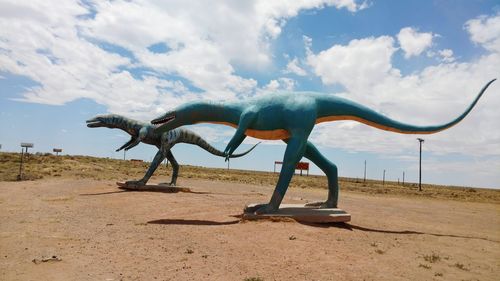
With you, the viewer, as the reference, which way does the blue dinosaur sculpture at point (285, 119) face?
facing to the left of the viewer

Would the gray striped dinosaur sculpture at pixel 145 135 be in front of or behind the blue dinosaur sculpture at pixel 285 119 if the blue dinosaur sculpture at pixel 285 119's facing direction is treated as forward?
in front

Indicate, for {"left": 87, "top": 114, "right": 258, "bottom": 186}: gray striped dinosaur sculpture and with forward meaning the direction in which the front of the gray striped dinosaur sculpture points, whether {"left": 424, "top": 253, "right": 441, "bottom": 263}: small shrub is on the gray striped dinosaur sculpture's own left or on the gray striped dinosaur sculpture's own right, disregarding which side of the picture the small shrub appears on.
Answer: on the gray striped dinosaur sculpture's own left

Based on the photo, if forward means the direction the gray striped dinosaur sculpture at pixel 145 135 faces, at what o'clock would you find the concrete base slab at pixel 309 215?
The concrete base slab is roughly at 8 o'clock from the gray striped dinosaur sculpture.

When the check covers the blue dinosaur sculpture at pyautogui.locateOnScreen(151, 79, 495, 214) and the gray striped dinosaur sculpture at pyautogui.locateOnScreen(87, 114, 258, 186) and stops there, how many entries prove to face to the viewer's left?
2

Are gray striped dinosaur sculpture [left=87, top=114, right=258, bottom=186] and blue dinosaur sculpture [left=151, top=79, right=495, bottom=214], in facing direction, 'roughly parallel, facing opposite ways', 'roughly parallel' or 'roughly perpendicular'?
roughly parallel

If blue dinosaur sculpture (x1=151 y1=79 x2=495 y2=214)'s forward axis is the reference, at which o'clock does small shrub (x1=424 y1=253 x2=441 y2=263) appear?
The small shrub is roughly at 9 o'clock from the blue dinosaur sculpture.

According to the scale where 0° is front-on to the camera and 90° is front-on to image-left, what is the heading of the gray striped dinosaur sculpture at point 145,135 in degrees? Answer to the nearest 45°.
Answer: approximately 90°

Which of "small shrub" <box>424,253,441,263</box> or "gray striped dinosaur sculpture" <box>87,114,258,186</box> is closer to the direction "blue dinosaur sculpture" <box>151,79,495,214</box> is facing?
the gray striped dinosaur sculpture
